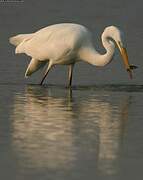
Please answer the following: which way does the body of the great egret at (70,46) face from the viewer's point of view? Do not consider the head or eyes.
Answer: to the viewer's right
